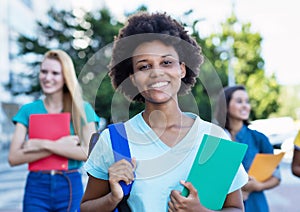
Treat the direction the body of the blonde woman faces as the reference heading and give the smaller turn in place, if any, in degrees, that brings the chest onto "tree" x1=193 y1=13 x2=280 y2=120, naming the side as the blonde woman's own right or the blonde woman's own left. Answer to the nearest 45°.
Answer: approximately 135° to the blonde woman's own left

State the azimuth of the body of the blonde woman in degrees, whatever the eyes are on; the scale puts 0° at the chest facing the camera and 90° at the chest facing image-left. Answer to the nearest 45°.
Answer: approximately 0°
